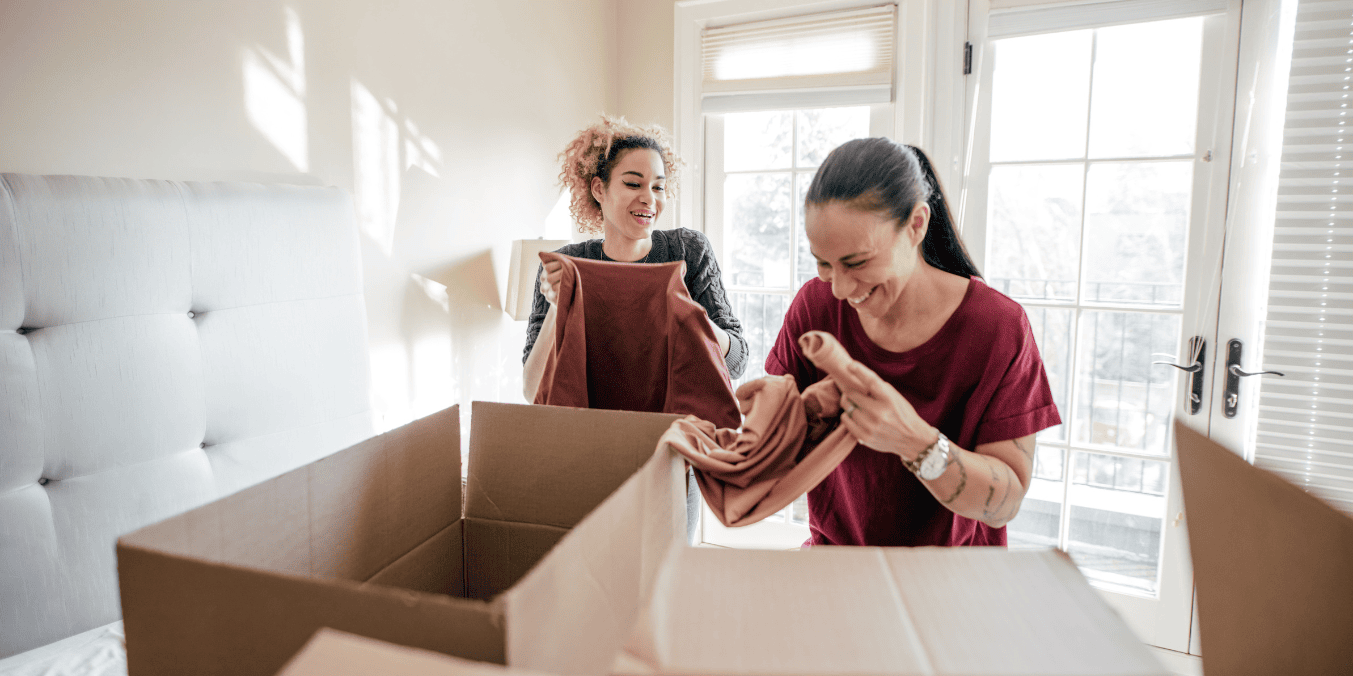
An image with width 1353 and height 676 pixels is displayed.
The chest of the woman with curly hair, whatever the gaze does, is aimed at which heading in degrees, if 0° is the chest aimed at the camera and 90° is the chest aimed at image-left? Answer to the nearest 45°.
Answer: approximately 0°

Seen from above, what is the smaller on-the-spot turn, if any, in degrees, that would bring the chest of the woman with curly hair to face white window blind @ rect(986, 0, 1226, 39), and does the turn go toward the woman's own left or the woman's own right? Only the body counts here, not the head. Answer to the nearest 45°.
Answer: approximately 90° to the woman's own left

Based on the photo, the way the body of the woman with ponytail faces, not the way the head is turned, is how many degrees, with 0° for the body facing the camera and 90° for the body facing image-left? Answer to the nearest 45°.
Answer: approximately 45°

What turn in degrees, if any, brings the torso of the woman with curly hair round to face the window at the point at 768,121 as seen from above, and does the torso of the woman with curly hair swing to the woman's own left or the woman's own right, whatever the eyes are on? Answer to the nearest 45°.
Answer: approximately 135° to the woman's own left

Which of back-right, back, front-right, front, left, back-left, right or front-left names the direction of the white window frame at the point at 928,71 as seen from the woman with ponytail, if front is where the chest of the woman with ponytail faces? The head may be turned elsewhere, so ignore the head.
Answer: back-right

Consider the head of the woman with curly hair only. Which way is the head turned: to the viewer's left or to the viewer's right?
to the viewer's right

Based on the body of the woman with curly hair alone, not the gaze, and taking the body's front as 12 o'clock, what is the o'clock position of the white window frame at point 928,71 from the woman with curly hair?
The white window frame is roughly at 8 o'clock from the woman with curly hair.
